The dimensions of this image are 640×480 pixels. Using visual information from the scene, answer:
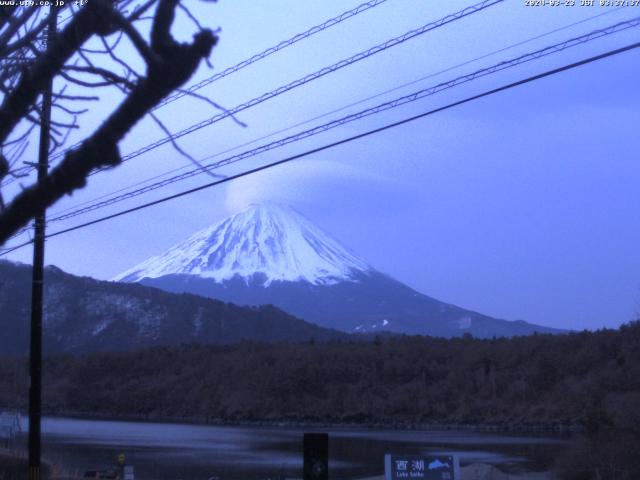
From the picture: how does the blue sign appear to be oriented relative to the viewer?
toward the camera
